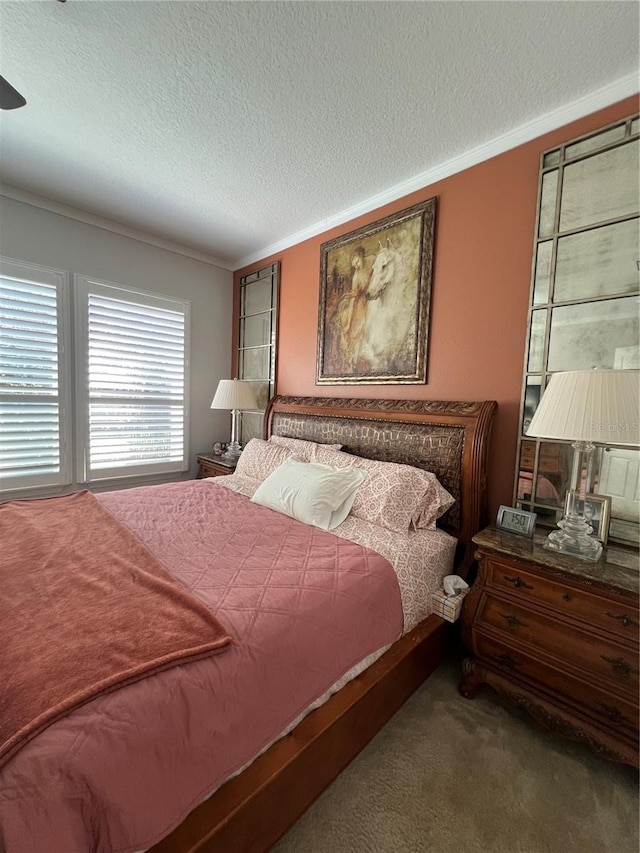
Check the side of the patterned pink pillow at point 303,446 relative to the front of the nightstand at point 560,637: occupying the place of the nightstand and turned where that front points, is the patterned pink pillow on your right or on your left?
on your right

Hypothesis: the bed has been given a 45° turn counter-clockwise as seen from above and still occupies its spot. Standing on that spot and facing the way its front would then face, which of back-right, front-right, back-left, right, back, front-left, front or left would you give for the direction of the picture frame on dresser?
left

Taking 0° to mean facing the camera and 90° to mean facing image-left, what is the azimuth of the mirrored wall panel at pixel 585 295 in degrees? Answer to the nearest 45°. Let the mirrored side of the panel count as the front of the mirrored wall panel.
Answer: approximately 45°

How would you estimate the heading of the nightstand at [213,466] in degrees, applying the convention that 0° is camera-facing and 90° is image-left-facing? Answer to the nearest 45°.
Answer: approximately 45°

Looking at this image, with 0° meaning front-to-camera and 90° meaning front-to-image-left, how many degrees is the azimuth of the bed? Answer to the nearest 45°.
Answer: approximately 45°

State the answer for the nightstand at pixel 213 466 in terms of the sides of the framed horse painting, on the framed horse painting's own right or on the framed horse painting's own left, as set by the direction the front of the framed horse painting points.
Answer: on the framed horse painting's own right

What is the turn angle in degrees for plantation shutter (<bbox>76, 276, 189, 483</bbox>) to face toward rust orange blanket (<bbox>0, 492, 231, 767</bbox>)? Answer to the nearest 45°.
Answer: approximately 45° to its right

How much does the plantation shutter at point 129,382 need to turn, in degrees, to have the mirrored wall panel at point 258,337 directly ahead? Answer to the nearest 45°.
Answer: approximately 45° to its left

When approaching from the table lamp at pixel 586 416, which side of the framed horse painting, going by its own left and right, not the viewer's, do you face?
left
